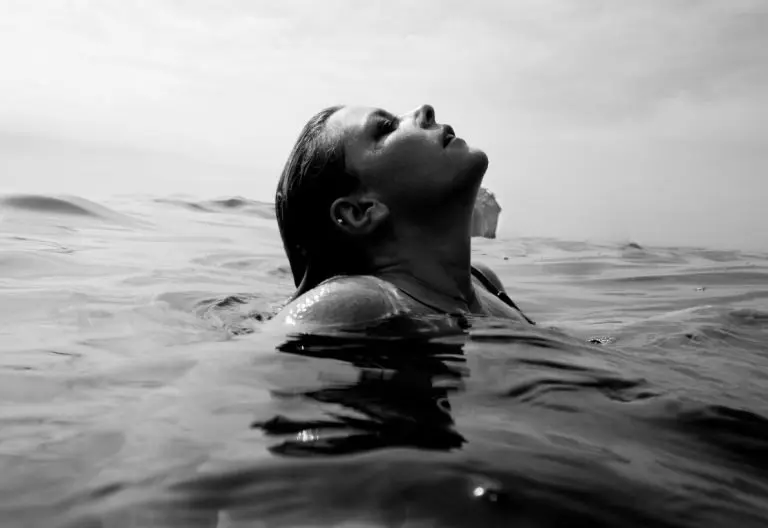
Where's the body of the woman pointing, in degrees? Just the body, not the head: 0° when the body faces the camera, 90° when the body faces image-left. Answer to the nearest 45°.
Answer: approximately 315°

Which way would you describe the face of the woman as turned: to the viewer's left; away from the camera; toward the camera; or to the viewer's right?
to the viewer's right
